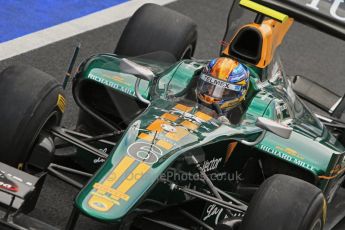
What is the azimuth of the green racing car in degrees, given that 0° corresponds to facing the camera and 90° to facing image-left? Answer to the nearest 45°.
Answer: approximately 45°
